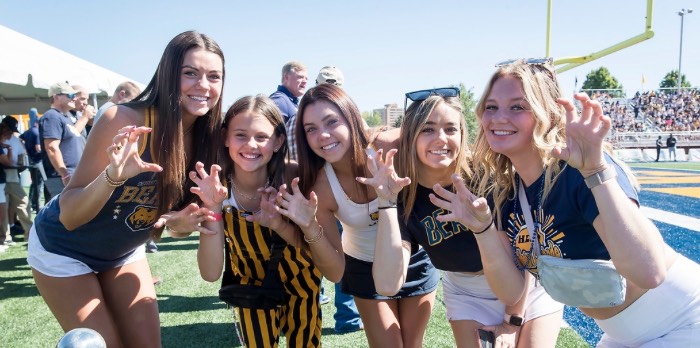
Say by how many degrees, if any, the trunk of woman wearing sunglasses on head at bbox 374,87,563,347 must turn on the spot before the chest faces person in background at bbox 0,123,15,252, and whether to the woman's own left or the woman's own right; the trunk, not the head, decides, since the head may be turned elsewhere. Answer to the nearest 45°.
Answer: approximately 135° to the woman's own right

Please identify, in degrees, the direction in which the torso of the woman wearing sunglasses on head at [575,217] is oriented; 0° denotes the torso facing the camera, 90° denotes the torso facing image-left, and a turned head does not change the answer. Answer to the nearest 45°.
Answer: approximately 45°

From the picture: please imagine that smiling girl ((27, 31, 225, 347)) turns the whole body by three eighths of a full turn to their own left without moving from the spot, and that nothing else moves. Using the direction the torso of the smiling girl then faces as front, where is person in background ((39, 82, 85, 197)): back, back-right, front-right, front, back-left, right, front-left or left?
front

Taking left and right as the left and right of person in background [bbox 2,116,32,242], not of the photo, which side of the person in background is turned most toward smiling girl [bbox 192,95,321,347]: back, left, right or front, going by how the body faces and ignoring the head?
left

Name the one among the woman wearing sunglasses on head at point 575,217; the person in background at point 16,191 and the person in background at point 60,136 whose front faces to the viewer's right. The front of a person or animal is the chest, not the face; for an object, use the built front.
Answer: the person in background at point 60,136

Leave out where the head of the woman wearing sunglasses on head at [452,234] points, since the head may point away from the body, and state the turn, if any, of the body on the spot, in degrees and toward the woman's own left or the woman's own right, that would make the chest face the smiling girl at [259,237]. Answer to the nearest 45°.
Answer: approximately 90° to the woman's own right

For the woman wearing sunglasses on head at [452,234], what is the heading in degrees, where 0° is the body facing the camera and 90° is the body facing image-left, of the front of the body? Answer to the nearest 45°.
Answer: approximately 0°

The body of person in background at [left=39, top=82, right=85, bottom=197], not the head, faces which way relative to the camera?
to the viewer's right
